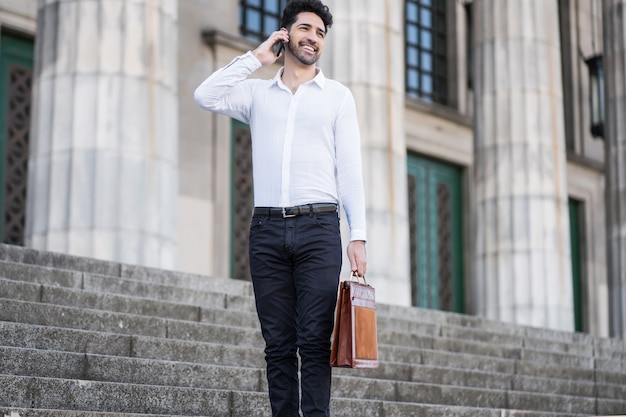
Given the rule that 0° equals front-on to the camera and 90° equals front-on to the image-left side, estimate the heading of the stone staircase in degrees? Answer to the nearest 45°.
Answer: approximately 315°

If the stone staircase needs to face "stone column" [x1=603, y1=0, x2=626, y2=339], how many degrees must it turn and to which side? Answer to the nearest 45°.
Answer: approximately 90° to its left

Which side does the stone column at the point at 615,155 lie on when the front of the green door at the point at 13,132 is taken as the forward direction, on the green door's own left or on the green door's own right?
on the green door's own left

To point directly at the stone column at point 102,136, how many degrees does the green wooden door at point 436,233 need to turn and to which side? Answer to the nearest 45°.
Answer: approximately 45° to its right

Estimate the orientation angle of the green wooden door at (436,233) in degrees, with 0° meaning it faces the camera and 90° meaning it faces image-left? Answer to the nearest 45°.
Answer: approximately 315°

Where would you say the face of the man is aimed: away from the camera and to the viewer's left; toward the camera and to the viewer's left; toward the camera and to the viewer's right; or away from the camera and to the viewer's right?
toward the camera and to the viewer's right

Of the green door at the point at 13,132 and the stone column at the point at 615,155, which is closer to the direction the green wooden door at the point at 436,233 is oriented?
the stone column

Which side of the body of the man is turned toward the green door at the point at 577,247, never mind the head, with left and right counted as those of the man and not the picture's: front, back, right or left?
back

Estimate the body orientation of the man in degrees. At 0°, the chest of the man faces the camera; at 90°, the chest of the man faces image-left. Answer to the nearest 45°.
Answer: approximately 0°

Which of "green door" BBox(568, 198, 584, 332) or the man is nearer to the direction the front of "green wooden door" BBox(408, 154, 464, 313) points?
the man
